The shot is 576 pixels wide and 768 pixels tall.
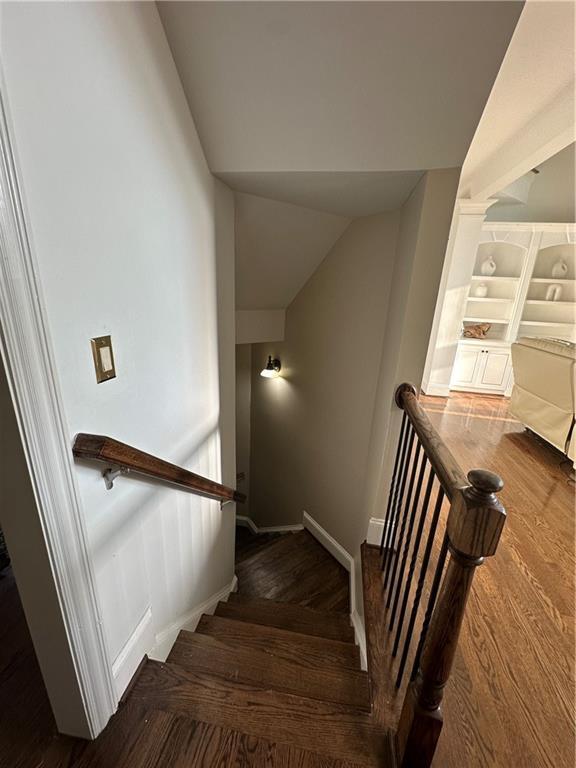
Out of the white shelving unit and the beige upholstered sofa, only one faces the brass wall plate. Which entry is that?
the white shelving unit

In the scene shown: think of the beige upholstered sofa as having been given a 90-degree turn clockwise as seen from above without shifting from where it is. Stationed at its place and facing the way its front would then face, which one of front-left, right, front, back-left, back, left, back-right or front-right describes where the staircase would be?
front-right

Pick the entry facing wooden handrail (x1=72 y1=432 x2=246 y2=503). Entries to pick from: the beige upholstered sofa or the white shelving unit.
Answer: the white shelving unit

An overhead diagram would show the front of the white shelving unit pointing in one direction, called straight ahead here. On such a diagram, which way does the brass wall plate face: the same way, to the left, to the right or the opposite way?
to the left

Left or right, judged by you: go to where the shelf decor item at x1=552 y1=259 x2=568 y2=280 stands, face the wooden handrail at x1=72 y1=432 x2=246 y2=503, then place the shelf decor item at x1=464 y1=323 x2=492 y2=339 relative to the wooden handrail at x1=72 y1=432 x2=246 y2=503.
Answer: right

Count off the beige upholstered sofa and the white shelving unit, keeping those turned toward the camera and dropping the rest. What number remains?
1

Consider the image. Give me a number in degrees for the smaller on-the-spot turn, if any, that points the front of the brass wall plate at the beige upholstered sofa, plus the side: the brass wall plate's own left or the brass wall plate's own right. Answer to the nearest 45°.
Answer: approximately 45° to the brass wall plate's own left

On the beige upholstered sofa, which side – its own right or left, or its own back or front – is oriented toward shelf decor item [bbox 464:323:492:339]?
left

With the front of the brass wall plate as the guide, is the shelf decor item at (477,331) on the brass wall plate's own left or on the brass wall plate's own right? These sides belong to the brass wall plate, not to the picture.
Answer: on the brass wall plate's own left

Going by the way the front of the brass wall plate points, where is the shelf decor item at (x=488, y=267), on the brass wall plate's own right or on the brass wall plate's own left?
on the brass wall plate's own left

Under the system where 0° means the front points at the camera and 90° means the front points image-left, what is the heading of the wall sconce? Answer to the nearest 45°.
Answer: approximately 45°
